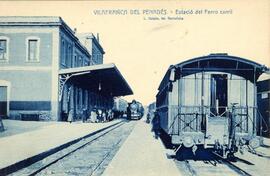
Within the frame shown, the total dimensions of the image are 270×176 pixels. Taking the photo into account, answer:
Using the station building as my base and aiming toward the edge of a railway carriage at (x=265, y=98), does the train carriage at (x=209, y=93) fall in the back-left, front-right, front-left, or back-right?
front-right

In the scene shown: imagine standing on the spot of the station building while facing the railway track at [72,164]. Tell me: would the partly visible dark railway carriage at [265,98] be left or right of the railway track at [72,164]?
left
